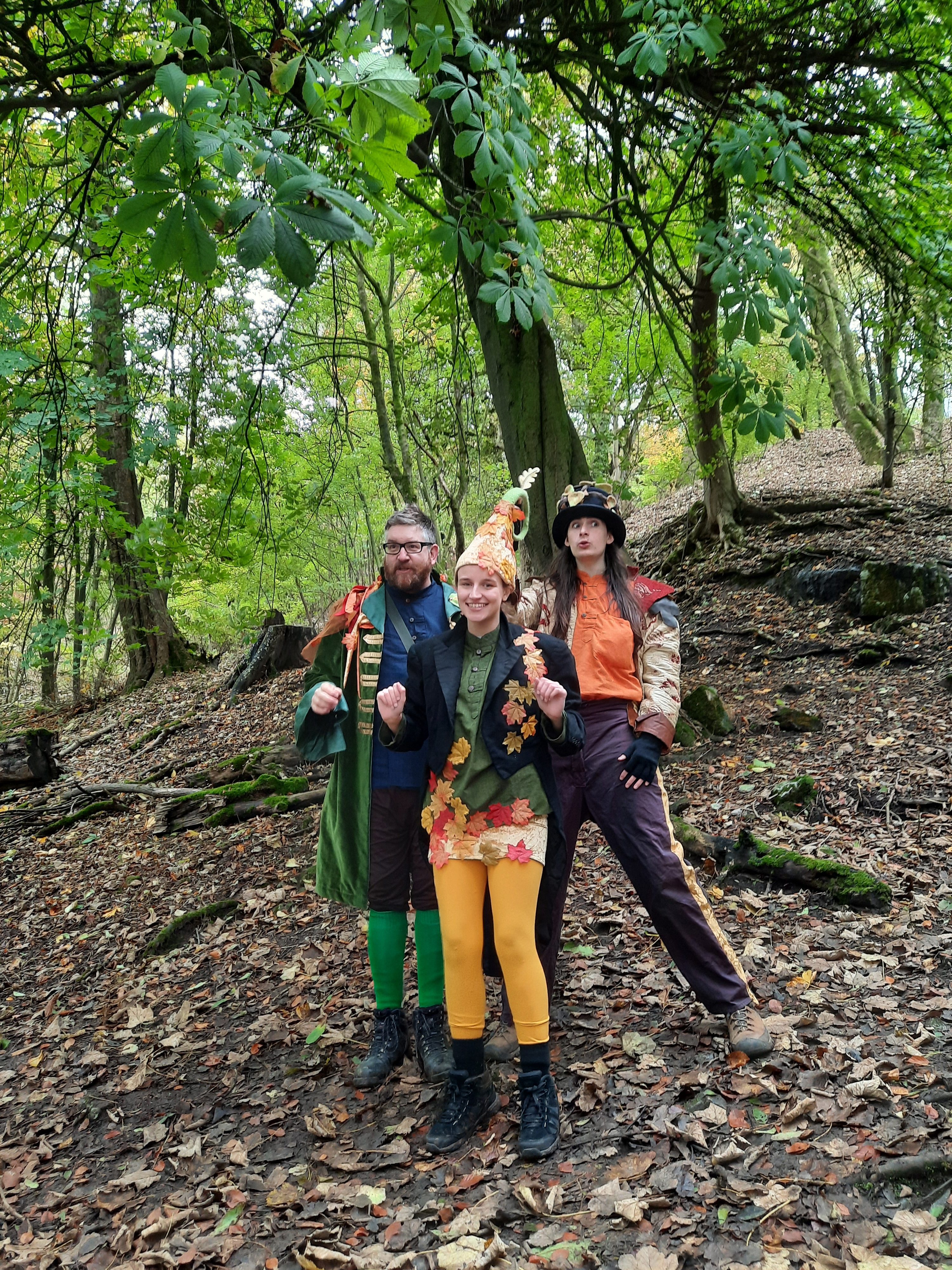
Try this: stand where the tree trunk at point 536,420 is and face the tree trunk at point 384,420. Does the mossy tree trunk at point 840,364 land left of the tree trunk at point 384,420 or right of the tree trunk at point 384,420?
right

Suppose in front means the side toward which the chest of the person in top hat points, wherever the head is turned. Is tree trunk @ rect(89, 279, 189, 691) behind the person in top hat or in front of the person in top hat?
behind

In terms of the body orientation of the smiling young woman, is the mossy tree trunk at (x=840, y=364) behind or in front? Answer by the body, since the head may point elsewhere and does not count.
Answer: behind

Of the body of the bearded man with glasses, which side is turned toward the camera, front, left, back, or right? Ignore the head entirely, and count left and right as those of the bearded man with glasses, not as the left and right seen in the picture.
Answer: front

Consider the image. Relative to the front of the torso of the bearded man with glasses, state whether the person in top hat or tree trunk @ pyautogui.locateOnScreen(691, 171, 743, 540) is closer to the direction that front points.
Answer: the person in top hat

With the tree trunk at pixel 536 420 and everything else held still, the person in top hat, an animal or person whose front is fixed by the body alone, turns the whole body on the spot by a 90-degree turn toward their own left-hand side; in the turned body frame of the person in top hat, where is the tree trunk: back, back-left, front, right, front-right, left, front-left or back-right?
left

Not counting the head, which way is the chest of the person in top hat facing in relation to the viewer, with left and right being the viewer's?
facing the viewer

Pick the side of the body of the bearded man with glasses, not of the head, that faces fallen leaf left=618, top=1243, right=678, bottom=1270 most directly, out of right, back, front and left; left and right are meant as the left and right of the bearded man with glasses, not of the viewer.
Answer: front

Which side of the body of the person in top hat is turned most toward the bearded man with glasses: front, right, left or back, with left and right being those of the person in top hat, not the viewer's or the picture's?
right
